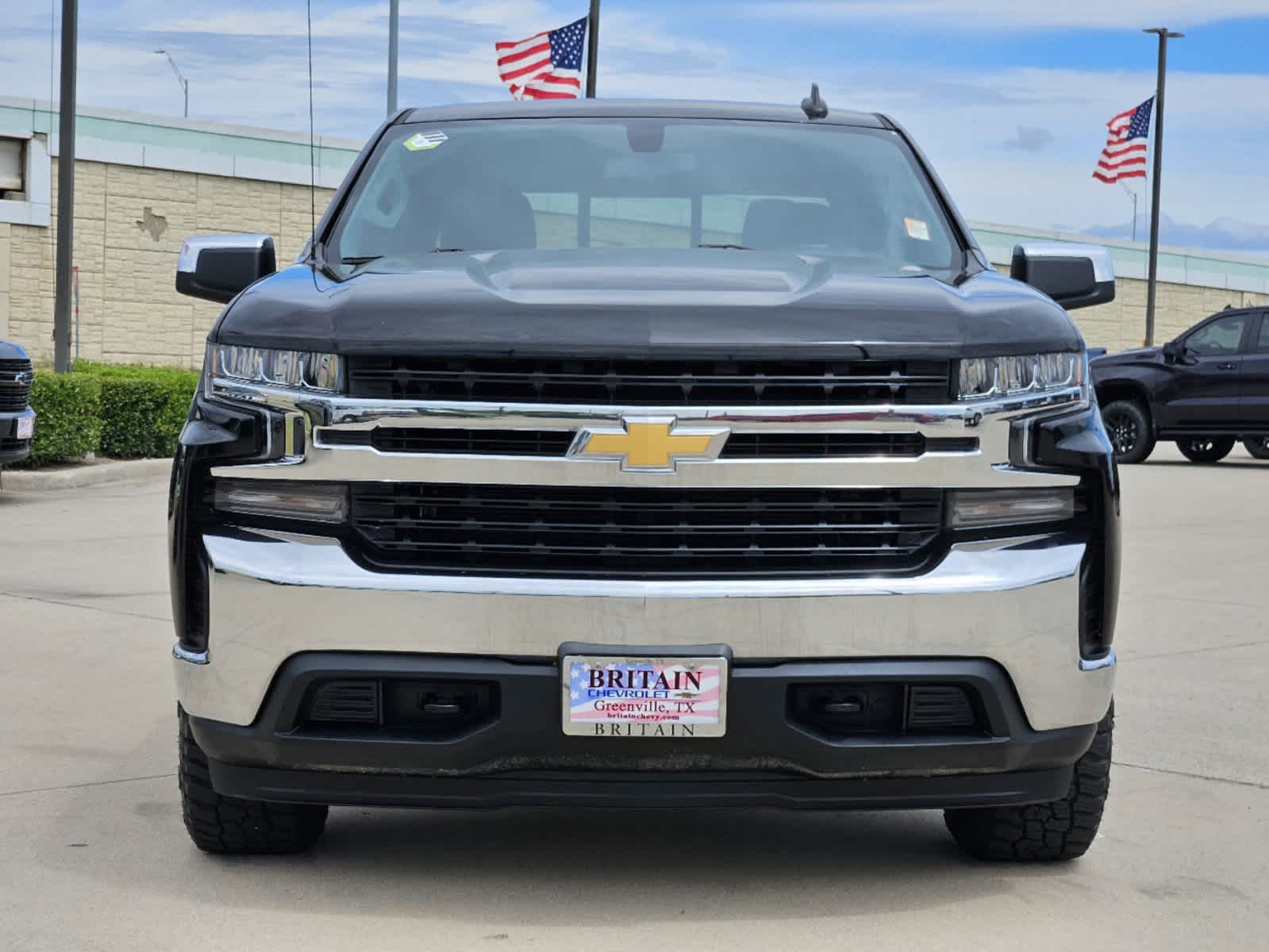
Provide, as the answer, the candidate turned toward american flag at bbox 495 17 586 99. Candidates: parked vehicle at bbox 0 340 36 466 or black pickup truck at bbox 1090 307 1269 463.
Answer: the black pickup truck

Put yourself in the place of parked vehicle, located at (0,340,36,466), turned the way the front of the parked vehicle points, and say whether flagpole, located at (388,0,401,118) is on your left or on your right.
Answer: on your left

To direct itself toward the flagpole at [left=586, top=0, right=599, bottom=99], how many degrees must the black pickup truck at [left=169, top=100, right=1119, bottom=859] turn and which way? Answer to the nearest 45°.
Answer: approximately 180°

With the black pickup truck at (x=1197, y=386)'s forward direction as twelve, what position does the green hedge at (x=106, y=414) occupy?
The green hedge is roughly at 11 o'clock from the black pickup truck.

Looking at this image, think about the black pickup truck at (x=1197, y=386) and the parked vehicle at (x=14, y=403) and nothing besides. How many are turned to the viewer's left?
1

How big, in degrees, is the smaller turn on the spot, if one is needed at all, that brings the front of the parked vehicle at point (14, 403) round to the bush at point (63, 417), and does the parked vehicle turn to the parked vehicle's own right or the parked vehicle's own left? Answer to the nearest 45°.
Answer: approximately 135° to the parked vehicle's own left

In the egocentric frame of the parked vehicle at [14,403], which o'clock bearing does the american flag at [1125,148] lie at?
The american flag is roughly at 9 o'clock from the parked vehicle.

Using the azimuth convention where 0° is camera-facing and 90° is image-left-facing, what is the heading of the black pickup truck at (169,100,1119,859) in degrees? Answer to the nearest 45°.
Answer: approximately 0°

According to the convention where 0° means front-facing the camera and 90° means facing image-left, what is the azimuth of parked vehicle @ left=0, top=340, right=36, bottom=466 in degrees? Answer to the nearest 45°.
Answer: approximately 315°

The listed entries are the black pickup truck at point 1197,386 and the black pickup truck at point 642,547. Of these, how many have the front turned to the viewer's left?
1

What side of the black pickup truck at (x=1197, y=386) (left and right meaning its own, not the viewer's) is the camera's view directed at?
left

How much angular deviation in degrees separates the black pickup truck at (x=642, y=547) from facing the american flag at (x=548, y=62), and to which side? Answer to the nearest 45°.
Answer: approximately 180°
